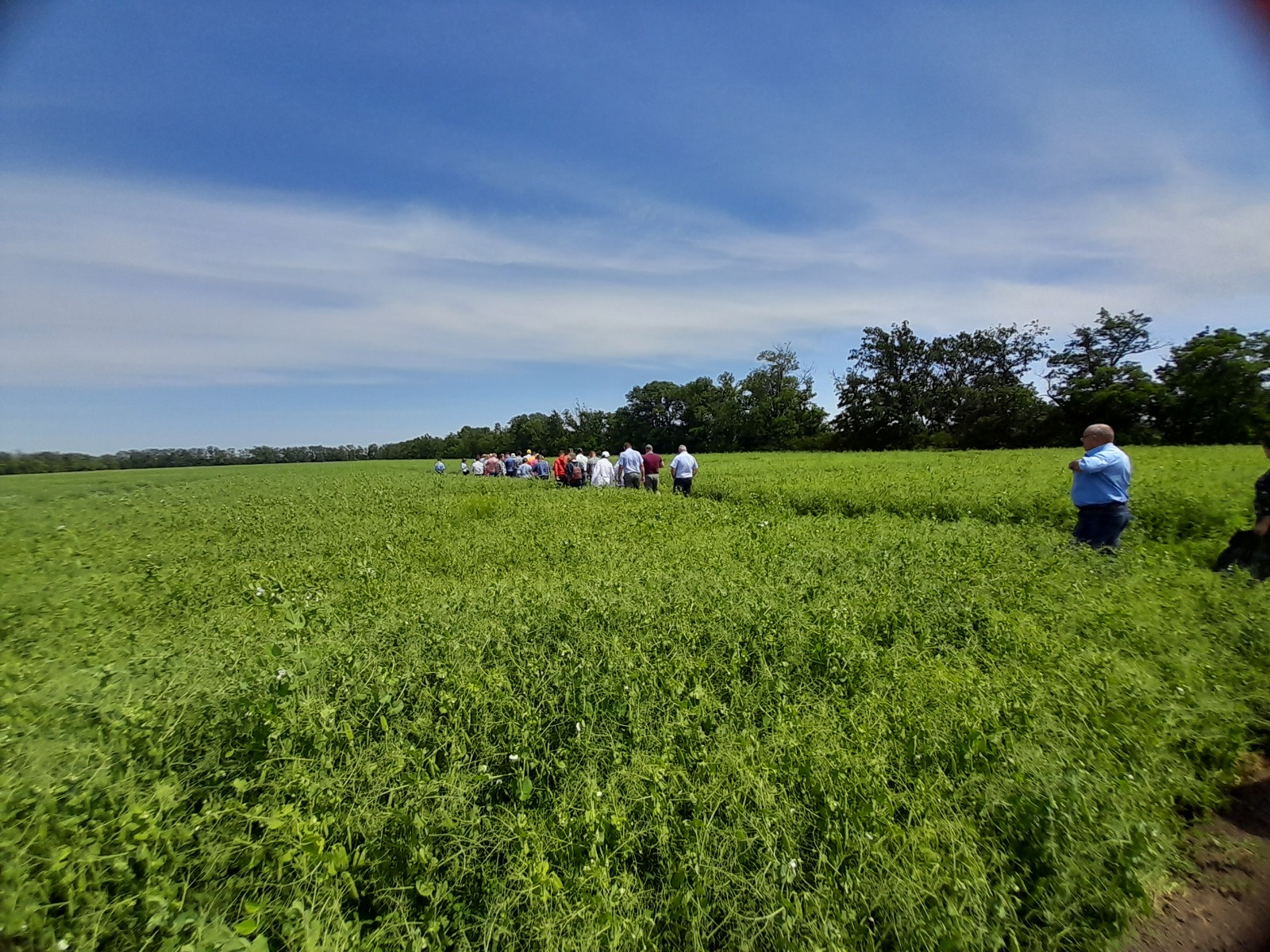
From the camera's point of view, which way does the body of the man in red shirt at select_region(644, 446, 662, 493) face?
away from the camera

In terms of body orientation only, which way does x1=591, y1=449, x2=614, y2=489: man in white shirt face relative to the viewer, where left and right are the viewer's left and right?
facing away from the viewer

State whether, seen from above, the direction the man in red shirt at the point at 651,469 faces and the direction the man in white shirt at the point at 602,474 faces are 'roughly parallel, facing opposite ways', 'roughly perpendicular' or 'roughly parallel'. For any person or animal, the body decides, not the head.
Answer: roughly parallel

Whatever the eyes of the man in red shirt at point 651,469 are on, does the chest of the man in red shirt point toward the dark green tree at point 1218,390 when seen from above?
no

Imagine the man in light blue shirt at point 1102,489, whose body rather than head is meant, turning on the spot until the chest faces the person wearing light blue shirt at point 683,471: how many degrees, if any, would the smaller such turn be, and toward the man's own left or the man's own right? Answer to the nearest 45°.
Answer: approximately 45° to the man's own right

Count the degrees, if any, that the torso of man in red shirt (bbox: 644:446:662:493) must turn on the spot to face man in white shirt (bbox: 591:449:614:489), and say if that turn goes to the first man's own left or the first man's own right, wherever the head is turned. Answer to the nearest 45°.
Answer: approximately 45° to the first man's own left

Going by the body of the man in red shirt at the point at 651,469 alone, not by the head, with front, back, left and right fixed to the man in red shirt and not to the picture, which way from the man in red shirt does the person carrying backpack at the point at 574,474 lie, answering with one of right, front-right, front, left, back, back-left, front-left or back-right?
front-left

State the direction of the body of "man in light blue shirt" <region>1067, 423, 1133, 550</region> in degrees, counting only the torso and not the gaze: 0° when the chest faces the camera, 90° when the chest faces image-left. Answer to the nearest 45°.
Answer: approximately 90°

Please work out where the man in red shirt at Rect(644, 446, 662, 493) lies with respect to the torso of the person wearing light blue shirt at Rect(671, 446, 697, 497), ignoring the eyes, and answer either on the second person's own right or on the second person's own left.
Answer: on the second person's own left

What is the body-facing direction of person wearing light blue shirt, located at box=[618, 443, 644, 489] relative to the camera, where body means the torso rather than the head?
away from the camera

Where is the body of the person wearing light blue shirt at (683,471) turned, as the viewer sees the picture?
away from the camera

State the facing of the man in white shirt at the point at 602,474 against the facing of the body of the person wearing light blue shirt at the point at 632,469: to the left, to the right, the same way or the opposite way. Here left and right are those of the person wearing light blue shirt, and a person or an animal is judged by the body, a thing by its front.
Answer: the same way

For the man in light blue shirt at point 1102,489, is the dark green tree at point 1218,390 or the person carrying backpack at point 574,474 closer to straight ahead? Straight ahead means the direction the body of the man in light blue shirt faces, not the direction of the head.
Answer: the person carrying backpack

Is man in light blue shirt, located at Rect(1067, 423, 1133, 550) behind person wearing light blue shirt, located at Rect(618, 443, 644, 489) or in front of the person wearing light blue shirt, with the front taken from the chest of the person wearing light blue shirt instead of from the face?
behind
